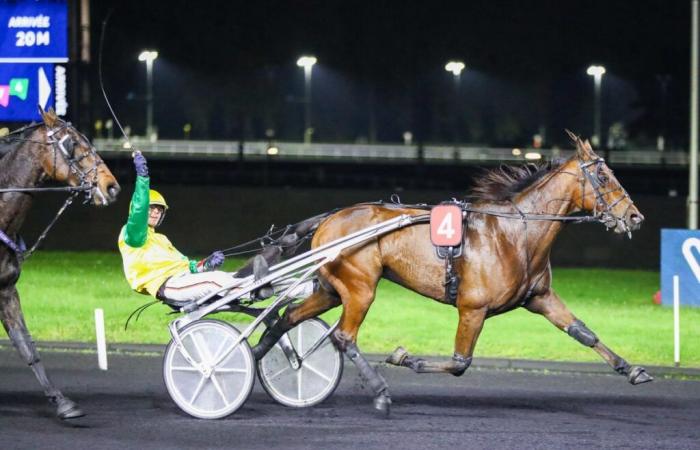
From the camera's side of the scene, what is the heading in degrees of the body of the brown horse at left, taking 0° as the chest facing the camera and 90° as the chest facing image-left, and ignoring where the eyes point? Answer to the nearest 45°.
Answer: approximately 270°

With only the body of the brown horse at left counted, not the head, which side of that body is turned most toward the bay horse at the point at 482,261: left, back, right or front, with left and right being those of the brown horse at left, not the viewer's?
front

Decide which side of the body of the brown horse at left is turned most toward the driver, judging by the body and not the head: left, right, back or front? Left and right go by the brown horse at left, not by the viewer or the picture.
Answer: front
